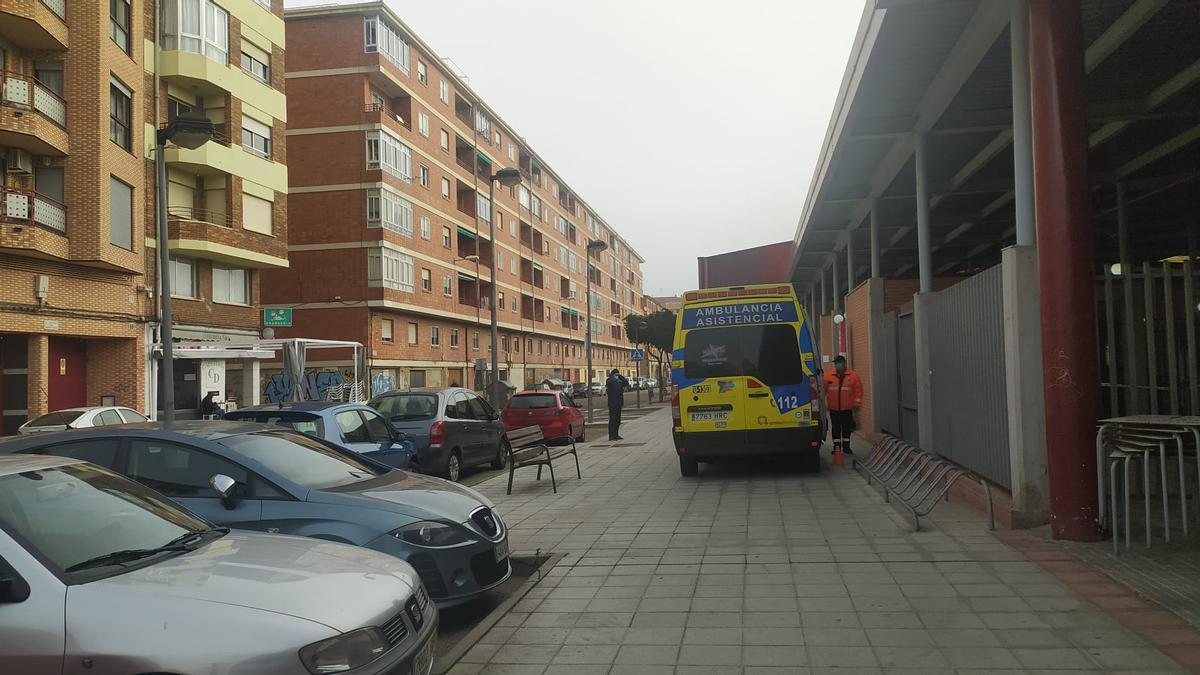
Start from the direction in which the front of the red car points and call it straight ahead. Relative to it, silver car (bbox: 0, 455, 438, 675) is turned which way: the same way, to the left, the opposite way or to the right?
to the right

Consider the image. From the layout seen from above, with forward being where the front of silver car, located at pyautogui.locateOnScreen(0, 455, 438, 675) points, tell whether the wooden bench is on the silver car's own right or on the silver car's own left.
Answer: on the silver car's own left

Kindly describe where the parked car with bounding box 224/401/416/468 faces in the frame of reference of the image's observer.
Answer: facing away from the viewer and to the right of the viewer

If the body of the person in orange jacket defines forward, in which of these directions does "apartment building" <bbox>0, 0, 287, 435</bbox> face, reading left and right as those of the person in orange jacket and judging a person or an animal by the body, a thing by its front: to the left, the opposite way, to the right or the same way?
to the left

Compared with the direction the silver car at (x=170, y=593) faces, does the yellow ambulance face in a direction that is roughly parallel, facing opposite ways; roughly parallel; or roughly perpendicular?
roughly perpendicular
